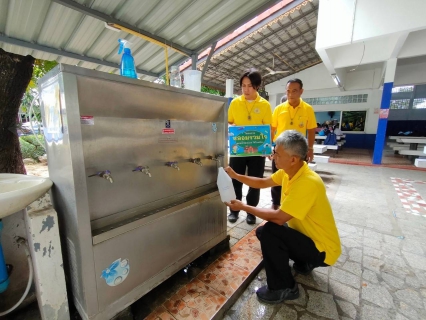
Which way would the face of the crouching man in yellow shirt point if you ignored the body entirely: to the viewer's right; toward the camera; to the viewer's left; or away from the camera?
to the viewer's left

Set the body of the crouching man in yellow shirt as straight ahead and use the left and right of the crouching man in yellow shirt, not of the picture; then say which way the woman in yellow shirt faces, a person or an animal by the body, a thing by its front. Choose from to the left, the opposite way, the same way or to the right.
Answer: to the left

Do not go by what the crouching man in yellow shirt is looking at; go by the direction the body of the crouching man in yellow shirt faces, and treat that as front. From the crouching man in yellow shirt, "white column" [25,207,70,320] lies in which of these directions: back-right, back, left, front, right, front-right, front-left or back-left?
front-left

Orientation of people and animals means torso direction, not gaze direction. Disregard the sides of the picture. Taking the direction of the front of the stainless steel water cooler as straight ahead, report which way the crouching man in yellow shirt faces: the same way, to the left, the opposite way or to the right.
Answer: the opposite way

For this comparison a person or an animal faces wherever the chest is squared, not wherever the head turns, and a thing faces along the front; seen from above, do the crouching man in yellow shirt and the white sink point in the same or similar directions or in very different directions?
very different directions

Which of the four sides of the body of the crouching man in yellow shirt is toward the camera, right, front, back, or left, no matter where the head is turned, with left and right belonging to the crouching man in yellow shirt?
left

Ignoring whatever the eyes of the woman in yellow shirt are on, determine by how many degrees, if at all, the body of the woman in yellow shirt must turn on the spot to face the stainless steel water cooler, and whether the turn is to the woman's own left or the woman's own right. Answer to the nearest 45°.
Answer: approximately 45° to the woman's own right

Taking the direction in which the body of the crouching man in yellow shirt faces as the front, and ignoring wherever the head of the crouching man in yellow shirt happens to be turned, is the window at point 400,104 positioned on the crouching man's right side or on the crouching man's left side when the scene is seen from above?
on the crouching man's right side

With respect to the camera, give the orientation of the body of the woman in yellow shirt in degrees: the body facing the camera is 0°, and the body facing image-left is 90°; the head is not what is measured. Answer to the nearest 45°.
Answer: approximately 0°
